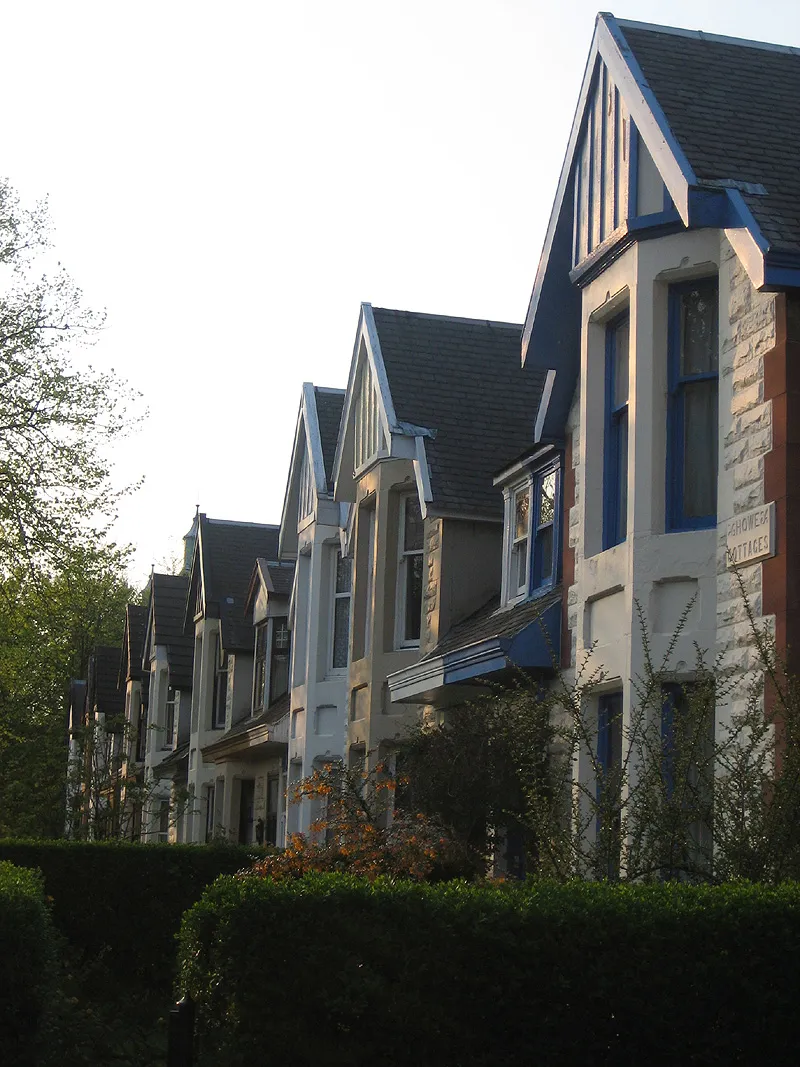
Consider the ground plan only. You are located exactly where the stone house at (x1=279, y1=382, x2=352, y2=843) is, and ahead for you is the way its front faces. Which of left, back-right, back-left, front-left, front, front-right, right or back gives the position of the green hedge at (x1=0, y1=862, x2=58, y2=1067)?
front-left

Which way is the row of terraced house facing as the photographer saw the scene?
facing the viewer and to the left of the viewer

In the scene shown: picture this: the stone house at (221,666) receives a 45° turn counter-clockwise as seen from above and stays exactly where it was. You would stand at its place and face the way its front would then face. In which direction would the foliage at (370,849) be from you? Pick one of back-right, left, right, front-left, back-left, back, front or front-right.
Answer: front

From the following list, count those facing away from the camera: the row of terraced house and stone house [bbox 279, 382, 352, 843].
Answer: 0
